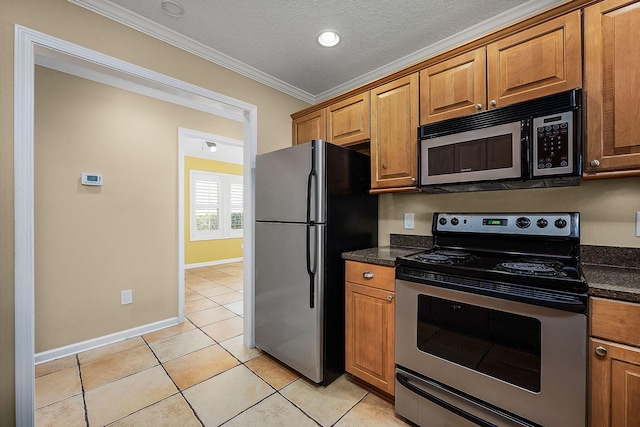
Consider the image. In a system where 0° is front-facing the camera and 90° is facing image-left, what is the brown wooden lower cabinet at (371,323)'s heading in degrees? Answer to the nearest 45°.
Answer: approximately 45°

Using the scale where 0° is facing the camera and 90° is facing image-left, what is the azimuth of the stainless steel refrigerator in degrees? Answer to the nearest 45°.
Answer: approximately 45°

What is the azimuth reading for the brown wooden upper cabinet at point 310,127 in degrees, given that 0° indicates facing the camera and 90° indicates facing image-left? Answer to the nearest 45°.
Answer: approximately 45°

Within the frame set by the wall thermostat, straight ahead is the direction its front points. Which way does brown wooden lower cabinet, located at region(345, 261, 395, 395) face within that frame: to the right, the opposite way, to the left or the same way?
to the right

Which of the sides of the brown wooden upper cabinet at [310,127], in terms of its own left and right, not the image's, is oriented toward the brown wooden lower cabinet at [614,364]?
left

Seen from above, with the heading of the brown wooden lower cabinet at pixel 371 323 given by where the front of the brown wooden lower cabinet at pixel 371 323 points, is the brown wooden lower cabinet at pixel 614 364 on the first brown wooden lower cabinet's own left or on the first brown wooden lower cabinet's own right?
on the first brown wooden lower cabinet's own left

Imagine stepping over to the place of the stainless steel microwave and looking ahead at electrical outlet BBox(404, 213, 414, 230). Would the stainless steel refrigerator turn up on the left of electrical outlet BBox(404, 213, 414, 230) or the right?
left

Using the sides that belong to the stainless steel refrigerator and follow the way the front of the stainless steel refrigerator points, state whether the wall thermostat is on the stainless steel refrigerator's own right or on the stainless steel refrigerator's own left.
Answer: on the stainless steel refrigerator's own right

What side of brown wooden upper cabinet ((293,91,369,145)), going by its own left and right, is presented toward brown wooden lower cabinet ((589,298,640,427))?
left
